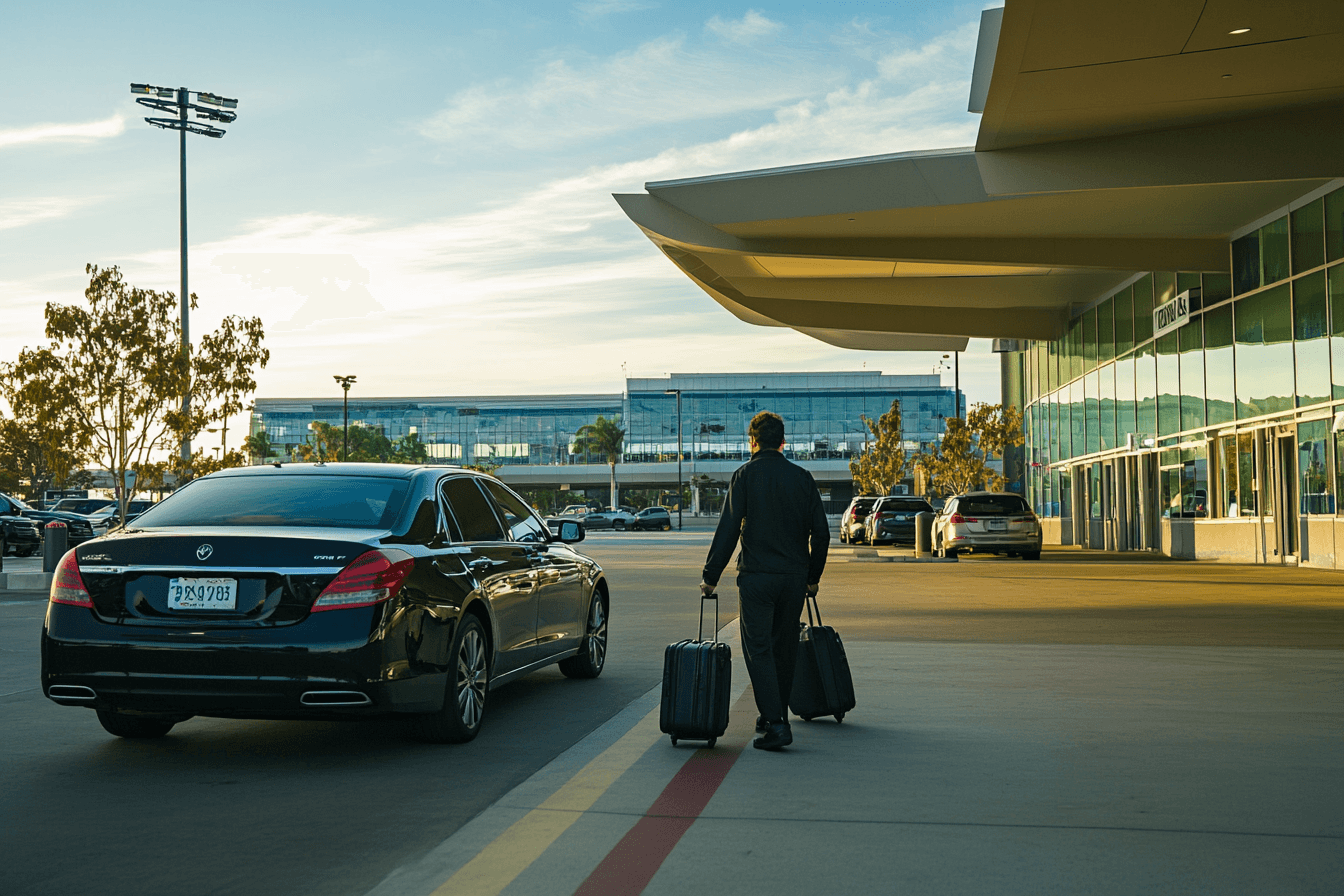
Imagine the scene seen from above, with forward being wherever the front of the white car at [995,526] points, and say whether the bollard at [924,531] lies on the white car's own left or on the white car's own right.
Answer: on the white car's own left

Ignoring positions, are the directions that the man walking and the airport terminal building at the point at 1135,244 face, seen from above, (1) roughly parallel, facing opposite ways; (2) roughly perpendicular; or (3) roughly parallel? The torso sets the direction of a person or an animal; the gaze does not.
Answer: roughly perpendicular

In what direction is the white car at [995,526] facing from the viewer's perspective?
away from the camera

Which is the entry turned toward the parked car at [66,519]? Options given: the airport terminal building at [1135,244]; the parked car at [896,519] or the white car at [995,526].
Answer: the airport terminal building

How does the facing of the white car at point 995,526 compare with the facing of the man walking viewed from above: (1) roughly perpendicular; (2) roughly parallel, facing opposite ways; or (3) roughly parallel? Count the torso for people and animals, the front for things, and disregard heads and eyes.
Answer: roughly parallel

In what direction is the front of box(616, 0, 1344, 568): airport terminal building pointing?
to the viewer's left

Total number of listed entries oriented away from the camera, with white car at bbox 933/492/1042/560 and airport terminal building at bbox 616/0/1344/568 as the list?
1

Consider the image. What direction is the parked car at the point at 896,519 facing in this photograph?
away from the camera

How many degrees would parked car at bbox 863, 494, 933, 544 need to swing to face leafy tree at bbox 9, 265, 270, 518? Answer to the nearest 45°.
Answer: approximately 135° to its left

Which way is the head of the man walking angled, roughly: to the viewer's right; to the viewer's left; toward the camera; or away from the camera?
away from the camera

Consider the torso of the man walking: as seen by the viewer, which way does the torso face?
away from the camera

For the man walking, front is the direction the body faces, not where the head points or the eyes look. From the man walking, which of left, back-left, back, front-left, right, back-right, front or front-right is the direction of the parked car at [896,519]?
front

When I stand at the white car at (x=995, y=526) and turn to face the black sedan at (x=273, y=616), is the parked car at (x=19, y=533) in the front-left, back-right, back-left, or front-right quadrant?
front-right

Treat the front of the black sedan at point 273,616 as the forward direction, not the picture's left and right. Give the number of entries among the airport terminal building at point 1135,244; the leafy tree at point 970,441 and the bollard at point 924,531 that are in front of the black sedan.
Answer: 3

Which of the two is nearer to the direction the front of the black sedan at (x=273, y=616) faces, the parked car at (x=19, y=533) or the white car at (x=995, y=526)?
the white car
